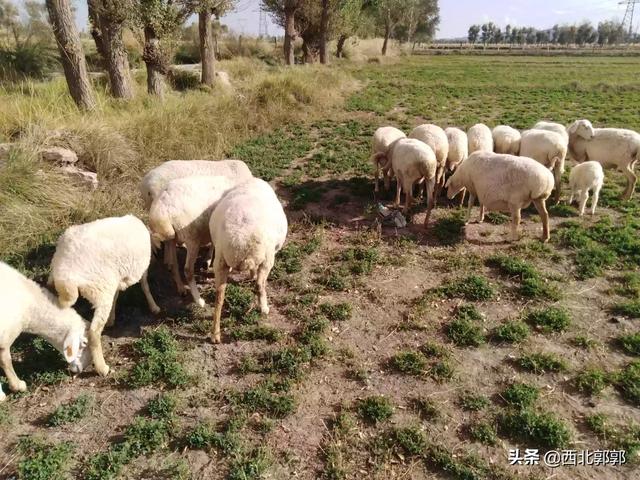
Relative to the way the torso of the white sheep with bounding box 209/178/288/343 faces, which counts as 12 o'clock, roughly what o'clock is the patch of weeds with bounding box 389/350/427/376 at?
The patch of weeds is roughly at 4 o'clock from the white sheep.

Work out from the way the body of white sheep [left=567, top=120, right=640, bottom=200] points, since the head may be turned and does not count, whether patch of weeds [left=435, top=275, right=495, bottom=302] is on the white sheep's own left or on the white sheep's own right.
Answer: on the white sheep's own left

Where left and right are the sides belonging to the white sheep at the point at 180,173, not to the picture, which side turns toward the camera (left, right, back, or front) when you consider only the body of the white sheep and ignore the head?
left

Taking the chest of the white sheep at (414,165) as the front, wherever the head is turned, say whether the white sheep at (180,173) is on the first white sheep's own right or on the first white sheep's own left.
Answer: on the first white sheep's own left

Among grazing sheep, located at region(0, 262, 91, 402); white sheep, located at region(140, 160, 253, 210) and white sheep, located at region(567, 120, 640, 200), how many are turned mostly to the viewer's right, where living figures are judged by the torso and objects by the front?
1

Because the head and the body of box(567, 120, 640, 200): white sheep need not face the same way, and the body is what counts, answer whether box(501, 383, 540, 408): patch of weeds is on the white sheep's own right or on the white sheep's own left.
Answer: on the white sheep's own left

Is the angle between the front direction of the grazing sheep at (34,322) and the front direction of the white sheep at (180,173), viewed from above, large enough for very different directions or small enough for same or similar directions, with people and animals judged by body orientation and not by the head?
very different directions

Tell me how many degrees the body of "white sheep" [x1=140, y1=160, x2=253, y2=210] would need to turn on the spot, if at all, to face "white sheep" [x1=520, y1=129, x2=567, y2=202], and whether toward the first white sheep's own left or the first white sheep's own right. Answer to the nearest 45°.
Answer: approximately 180°

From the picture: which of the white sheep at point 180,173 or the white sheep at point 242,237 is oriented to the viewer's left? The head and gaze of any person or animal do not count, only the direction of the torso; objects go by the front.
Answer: the white sheep at point 180,173

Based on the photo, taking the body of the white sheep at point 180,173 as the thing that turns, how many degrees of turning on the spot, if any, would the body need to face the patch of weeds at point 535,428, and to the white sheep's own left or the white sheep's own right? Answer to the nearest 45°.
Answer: approximately 135° to the white sheep's own left

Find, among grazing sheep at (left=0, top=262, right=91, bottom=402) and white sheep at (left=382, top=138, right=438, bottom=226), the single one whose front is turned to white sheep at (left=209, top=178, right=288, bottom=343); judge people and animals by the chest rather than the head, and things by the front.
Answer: the grazing sheep

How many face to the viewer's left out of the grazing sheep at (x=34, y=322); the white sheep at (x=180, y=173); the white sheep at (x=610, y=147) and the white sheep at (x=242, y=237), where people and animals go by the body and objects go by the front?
2

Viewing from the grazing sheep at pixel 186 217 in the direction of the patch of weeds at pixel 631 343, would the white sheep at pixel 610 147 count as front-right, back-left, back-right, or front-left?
front-left

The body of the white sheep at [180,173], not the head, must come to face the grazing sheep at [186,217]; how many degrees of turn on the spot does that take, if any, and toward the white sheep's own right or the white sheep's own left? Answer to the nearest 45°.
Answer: approximately 90° to the white sheep's own left

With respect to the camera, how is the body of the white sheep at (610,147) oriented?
to the viewer's left

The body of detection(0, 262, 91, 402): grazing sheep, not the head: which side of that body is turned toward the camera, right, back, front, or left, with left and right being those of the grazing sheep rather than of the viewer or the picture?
right
